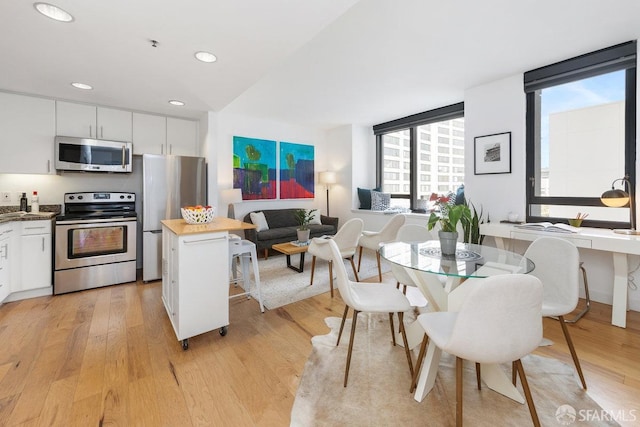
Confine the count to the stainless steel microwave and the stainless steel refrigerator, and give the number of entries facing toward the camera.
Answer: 2

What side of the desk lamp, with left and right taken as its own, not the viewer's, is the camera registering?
left

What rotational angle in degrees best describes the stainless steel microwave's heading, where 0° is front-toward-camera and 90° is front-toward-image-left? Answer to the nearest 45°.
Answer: approximately 0°

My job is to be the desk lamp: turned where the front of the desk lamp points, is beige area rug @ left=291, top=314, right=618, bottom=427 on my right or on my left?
on my left

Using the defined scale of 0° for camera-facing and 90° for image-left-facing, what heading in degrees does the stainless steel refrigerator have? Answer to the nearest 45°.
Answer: approximately 0°

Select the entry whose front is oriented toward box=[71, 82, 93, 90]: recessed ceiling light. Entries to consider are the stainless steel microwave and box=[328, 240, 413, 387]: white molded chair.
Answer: the stainless steel microwave

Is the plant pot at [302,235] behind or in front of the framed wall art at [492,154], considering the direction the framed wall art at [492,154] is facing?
in front

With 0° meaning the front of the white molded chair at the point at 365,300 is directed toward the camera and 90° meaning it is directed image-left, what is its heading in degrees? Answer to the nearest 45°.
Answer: approximately 270°

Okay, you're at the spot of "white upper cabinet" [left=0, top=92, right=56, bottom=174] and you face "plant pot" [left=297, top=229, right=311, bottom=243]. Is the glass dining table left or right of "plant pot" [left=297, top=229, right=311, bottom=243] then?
right

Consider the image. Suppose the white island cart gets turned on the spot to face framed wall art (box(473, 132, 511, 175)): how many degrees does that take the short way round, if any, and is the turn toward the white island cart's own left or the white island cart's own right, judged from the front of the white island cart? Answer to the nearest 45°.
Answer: approximately 180°

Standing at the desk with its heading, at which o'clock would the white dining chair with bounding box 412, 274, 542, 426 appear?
The white dining chair is roughly at 11 o'clock from the desk.

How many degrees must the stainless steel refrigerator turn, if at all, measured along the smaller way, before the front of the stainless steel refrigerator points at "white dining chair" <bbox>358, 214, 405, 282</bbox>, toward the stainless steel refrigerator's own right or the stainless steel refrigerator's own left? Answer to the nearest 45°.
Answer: approximately 45° to the stainless steel refrigerator's own left

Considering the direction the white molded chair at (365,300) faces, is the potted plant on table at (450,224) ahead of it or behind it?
ahead
